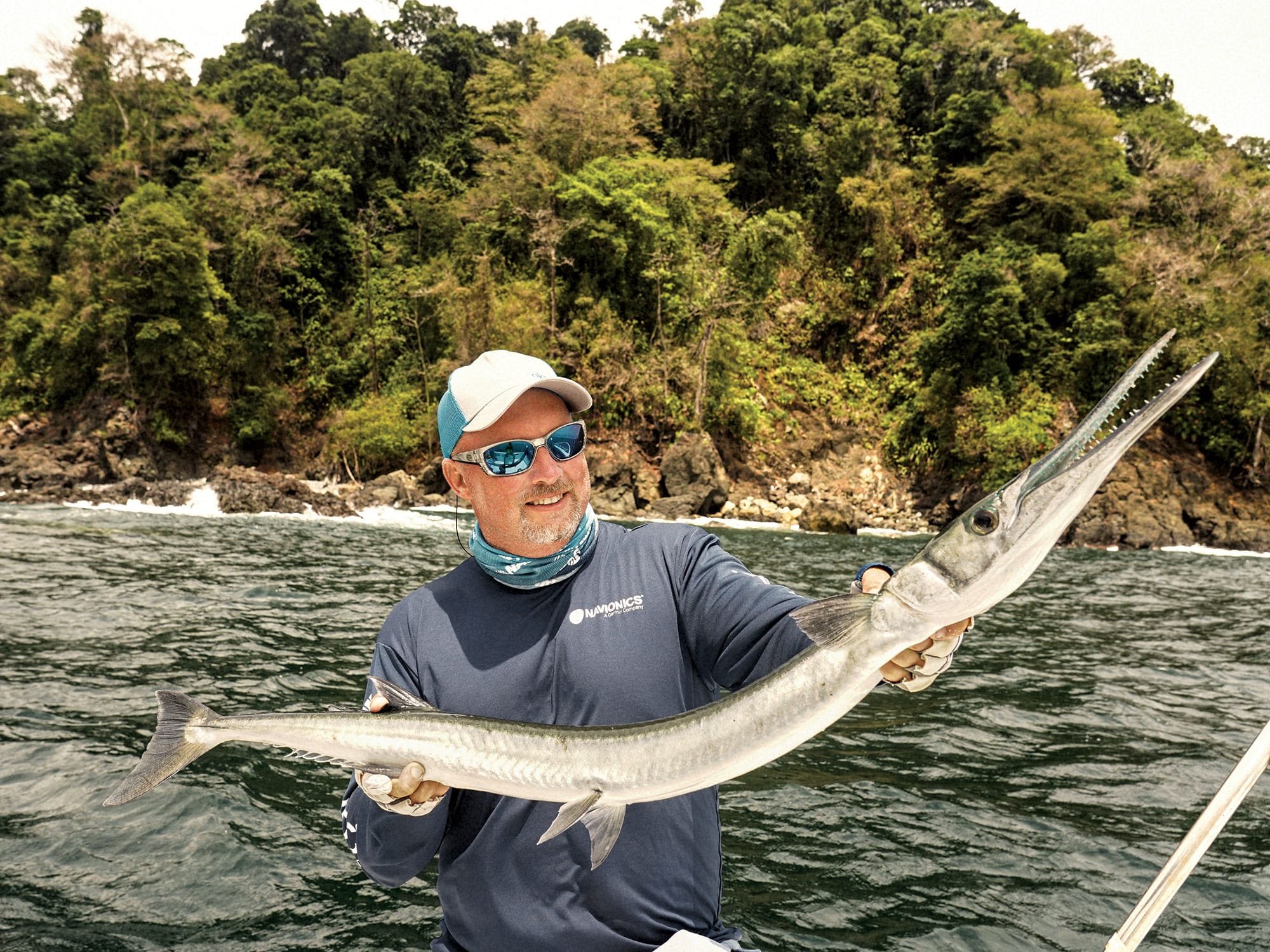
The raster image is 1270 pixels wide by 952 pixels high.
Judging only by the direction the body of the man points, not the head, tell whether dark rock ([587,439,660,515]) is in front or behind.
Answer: behind

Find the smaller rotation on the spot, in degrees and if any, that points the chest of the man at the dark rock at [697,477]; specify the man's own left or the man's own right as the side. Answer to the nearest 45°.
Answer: approximately 180°

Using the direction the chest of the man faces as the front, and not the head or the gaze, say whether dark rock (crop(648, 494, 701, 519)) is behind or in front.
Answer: behind

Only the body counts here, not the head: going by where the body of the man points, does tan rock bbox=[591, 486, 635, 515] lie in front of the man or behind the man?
behind

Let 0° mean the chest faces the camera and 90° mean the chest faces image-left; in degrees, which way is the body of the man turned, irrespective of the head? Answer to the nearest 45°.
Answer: approximately 0°

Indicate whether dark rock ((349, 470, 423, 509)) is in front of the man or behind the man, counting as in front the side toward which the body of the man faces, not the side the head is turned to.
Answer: behind
